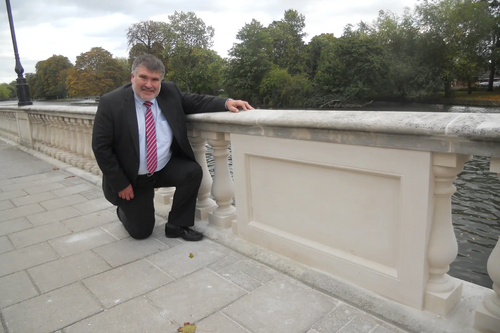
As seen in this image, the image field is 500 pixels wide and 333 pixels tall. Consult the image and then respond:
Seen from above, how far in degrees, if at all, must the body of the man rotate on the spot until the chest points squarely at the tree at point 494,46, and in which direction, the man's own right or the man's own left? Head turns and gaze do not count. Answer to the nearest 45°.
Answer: approximately 90° to the man's own left

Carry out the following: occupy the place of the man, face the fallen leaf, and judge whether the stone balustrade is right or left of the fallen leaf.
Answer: left

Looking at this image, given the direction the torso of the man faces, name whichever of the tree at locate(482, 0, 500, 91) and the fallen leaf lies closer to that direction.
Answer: the fallen leaf

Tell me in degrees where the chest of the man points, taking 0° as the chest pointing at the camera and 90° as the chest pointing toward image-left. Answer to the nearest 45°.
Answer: approximately 315°

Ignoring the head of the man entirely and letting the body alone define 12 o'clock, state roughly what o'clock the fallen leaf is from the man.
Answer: The fallen leaf is roughly at 1 o'clock from the man.
